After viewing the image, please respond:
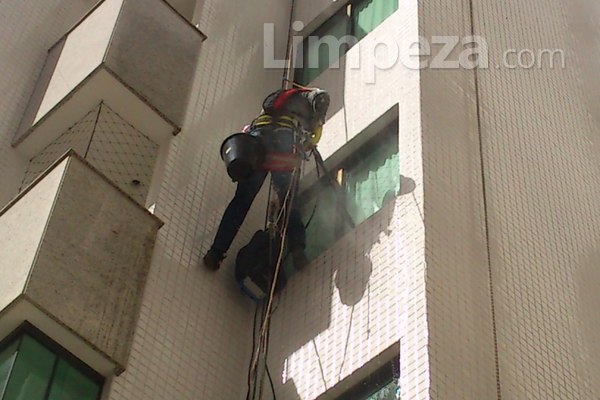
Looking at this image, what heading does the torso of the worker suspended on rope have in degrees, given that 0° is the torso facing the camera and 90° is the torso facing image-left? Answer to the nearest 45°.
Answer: approximately 225°

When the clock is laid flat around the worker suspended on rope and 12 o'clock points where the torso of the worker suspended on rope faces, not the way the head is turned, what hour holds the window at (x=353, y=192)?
The window is roughly at 1 o'clock from the worker suspended on rope.
